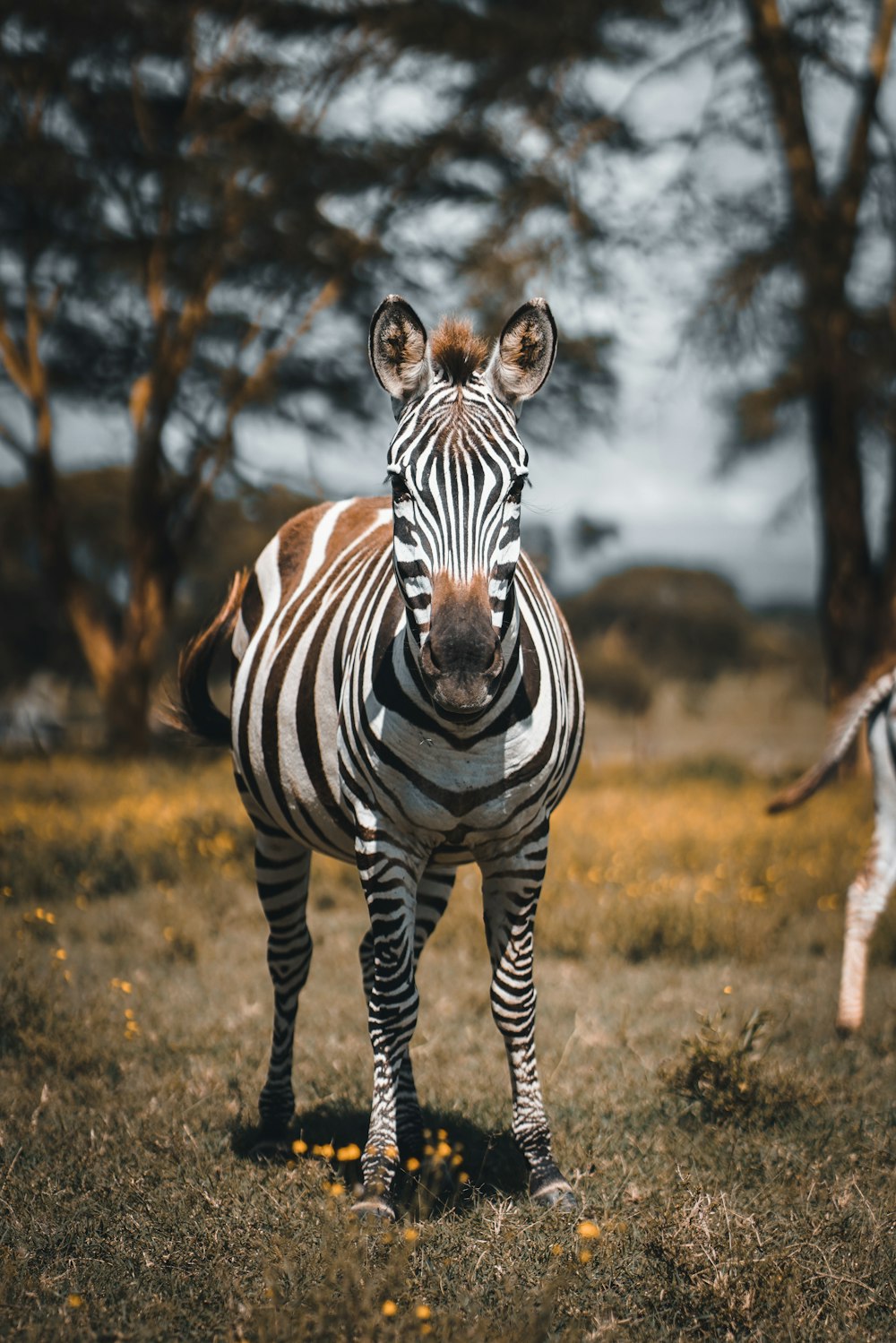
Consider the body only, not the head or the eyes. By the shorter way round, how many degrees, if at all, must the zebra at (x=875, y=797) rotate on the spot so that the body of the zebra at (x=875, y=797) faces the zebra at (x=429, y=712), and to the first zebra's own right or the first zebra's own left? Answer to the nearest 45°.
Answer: approximately 90° to the first zebra's own right

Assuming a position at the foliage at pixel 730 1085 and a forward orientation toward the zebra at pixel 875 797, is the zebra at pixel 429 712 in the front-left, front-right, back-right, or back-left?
back-left

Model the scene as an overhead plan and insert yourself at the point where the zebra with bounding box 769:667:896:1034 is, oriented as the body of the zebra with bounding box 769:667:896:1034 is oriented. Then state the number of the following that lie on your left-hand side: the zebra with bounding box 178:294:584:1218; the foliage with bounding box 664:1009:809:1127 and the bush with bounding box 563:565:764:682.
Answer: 1

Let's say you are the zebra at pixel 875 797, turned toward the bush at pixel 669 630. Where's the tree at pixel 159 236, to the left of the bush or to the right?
left

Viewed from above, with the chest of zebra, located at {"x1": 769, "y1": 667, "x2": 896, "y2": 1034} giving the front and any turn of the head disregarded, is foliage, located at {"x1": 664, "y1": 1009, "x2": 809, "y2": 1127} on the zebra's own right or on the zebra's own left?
on the zebra's own right

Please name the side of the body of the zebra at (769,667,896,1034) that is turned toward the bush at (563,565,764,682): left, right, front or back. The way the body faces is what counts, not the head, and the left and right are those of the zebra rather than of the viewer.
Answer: left
